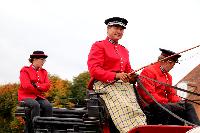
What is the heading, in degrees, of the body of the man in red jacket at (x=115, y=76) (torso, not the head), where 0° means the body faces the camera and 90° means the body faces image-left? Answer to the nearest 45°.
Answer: approximately 315°

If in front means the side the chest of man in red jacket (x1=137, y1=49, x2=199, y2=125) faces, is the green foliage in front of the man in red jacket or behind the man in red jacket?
behind

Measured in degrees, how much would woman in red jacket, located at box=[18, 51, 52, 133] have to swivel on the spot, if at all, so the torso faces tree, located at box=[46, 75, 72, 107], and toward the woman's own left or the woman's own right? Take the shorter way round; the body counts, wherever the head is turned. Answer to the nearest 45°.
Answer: approximately 135° to the woman's own left

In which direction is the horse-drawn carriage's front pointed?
to the viewer's right
